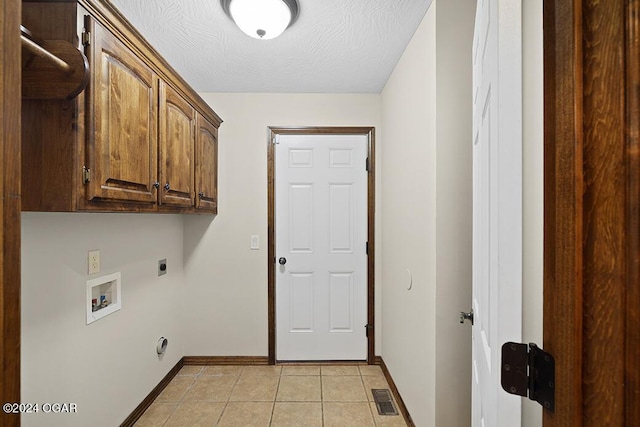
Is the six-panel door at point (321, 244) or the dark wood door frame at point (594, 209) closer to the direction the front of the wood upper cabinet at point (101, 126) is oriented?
the dark wood door frame

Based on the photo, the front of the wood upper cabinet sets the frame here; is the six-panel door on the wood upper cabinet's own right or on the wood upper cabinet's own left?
on the wood upper cabinet's own left

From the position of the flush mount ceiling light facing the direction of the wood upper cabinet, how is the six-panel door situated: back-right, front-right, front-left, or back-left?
back-right

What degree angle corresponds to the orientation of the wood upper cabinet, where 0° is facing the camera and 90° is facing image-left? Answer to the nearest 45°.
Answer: approximately 315°

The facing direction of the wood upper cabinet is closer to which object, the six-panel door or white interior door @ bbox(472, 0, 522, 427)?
the white interior door

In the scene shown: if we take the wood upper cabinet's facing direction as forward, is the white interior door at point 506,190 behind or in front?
in front

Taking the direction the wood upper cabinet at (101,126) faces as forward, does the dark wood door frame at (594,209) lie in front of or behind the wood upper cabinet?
in front

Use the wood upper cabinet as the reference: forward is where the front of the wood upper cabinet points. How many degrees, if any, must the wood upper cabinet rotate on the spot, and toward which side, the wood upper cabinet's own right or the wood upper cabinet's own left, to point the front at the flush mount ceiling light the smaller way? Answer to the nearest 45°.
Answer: approximately 45° to the wood upper cabinet's own left

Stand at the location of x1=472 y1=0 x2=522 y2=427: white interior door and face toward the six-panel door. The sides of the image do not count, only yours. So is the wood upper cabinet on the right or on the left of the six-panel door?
left
